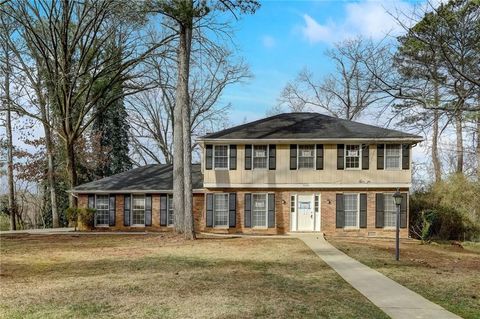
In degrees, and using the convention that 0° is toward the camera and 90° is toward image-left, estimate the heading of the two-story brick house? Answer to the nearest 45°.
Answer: approximately 0°

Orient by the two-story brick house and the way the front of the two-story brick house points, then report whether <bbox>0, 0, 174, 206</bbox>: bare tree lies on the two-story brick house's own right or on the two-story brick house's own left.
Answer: on the two-story brick house's own right

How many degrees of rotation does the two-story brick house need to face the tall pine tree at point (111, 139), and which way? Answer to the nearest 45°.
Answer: approximately 135° to its right
